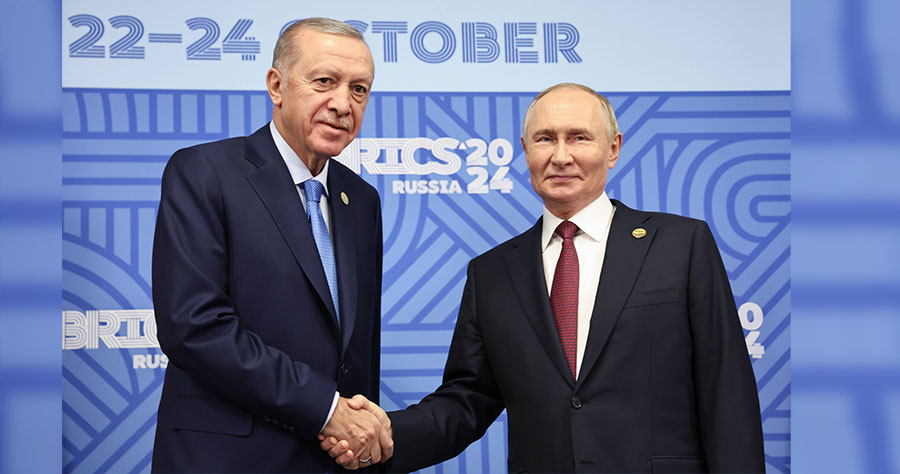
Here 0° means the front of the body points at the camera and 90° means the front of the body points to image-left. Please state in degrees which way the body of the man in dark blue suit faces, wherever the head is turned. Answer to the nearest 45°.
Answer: approximately 315°

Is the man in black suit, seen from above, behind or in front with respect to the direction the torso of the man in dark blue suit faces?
in front
